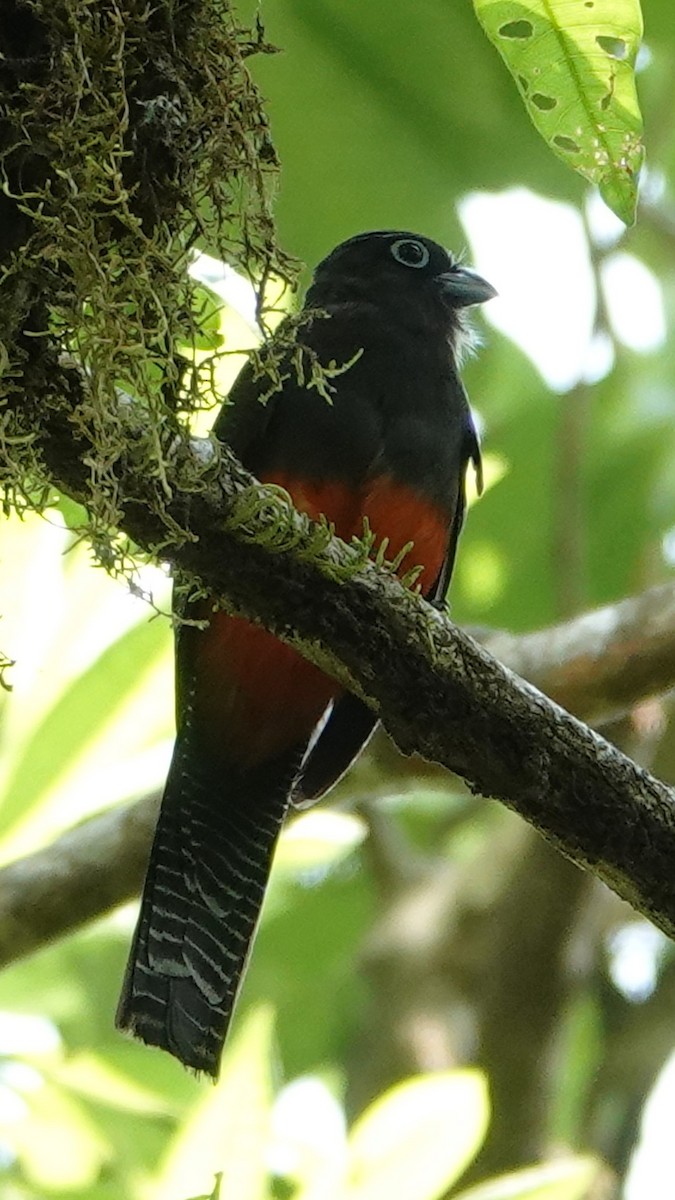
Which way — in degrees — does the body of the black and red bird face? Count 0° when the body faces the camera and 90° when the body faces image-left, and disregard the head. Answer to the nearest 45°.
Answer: approximately 315°
